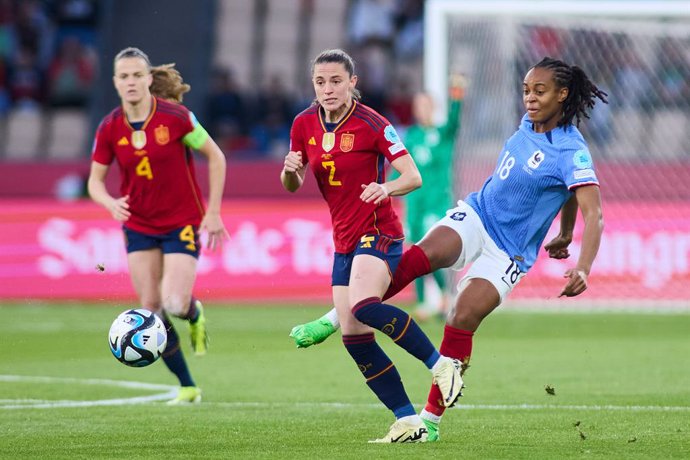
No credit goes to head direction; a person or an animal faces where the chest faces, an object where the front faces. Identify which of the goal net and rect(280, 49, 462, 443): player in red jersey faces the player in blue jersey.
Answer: the goal net

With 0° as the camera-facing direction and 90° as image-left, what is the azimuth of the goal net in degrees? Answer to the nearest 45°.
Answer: approximately 0°

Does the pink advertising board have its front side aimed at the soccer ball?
yes

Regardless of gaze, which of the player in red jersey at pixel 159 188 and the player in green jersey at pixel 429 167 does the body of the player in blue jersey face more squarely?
the player in red jersey

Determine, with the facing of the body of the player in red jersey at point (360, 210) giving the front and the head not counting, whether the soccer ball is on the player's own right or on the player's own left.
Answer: on the player's own right

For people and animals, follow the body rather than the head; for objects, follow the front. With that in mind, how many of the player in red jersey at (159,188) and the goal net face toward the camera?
2

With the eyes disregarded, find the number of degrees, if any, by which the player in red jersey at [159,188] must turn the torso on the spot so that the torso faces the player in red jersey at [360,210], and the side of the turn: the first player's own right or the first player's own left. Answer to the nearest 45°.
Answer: approximately 45° to the first player's own left

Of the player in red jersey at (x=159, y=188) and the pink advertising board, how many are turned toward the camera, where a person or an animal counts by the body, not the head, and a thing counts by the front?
2

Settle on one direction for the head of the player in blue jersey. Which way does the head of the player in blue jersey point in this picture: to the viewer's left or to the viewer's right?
to the viewer's left

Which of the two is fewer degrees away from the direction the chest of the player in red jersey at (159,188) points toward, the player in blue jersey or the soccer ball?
the soccer ball

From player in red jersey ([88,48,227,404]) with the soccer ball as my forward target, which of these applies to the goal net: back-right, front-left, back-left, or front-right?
back-left
